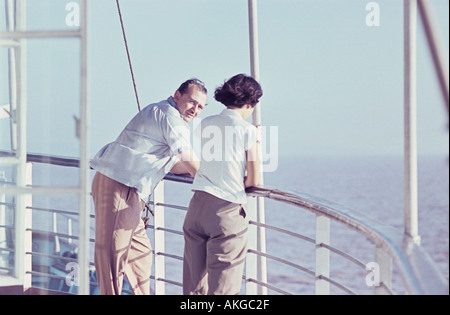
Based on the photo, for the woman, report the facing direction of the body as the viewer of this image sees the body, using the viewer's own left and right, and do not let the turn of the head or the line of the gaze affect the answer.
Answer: facing away from the viewer and to the right of the viewer

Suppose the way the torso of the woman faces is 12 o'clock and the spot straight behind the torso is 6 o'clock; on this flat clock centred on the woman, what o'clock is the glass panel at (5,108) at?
The glass panel is roughly at 7 o'clock from the woman.

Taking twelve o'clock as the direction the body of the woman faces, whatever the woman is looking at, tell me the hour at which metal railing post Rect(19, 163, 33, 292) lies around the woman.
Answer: The metal railing post is roughly at 9 o'clock from the woman.

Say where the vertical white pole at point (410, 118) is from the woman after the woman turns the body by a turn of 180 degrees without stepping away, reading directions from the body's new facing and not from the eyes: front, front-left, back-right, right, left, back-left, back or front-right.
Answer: left

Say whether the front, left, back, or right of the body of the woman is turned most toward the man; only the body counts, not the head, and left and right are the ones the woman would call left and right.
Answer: left

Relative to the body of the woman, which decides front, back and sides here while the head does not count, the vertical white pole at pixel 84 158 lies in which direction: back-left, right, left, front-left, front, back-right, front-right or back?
back

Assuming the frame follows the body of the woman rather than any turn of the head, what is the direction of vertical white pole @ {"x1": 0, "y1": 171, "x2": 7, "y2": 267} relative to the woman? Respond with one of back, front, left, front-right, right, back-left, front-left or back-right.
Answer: back-left

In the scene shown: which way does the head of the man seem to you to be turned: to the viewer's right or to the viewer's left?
to the viewer's right
